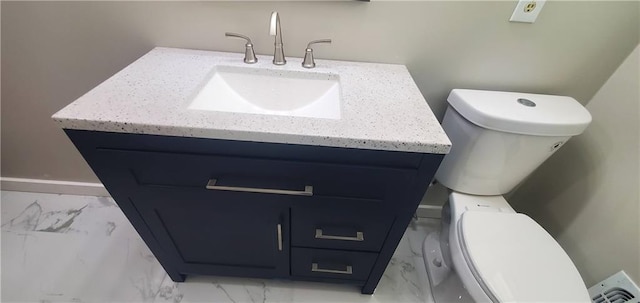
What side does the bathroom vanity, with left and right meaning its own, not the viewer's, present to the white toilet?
left

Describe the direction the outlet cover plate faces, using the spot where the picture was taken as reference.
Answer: facing the viewer

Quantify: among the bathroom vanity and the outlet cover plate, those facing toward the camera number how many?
2

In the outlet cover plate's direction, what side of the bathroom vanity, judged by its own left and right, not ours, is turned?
left
